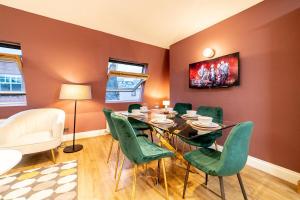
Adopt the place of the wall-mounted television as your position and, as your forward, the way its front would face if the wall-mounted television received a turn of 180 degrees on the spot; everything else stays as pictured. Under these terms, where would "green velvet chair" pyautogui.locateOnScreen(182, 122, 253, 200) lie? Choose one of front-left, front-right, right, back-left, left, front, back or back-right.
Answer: back-right

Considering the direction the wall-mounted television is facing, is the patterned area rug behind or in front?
in front

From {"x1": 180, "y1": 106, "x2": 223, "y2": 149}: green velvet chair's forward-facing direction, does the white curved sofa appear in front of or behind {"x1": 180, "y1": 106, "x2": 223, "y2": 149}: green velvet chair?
in front

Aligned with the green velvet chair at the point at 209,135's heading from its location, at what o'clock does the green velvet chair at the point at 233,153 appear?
the green velvet chair at the point at 233,153 is roughly at 10 o'clock from the green velvet chair at the point at 209,135.

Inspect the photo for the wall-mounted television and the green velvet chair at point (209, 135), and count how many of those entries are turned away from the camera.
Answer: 0

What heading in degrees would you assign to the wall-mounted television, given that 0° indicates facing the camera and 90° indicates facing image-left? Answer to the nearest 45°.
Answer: approximately 45°

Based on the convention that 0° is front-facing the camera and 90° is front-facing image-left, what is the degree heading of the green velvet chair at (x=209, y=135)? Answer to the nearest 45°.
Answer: approximately 45°
